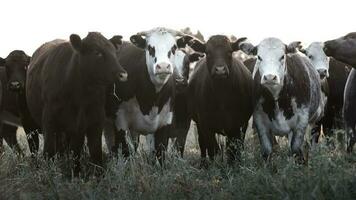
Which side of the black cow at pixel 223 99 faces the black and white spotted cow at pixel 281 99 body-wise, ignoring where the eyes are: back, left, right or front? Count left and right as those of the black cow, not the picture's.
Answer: left

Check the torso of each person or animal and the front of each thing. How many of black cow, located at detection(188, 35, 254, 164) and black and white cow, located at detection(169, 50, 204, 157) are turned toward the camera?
2

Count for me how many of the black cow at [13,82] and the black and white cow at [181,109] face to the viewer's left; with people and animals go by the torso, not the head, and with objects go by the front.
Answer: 0

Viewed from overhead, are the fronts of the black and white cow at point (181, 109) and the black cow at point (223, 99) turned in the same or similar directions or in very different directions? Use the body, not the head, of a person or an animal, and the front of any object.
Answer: same or similar directions

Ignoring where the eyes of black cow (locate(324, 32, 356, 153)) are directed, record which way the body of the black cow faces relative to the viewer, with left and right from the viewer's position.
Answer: facing to the left of the viewer

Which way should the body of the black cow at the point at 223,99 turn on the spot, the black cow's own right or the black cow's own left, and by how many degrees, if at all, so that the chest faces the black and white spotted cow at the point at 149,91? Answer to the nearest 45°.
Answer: approximately 90° to the black cow's own right

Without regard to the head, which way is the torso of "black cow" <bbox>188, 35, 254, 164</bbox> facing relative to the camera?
toward the camera

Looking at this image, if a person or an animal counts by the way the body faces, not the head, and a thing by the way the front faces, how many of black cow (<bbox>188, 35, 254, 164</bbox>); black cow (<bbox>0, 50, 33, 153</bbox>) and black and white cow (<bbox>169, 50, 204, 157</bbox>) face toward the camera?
3

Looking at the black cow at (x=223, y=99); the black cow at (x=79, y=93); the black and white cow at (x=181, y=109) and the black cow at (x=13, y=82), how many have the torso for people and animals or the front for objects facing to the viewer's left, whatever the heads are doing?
0

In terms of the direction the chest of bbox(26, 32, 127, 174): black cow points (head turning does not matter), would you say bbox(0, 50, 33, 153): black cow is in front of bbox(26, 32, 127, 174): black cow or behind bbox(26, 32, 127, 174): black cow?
behind

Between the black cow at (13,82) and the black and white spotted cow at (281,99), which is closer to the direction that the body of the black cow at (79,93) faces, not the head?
the black and white spotted cow
